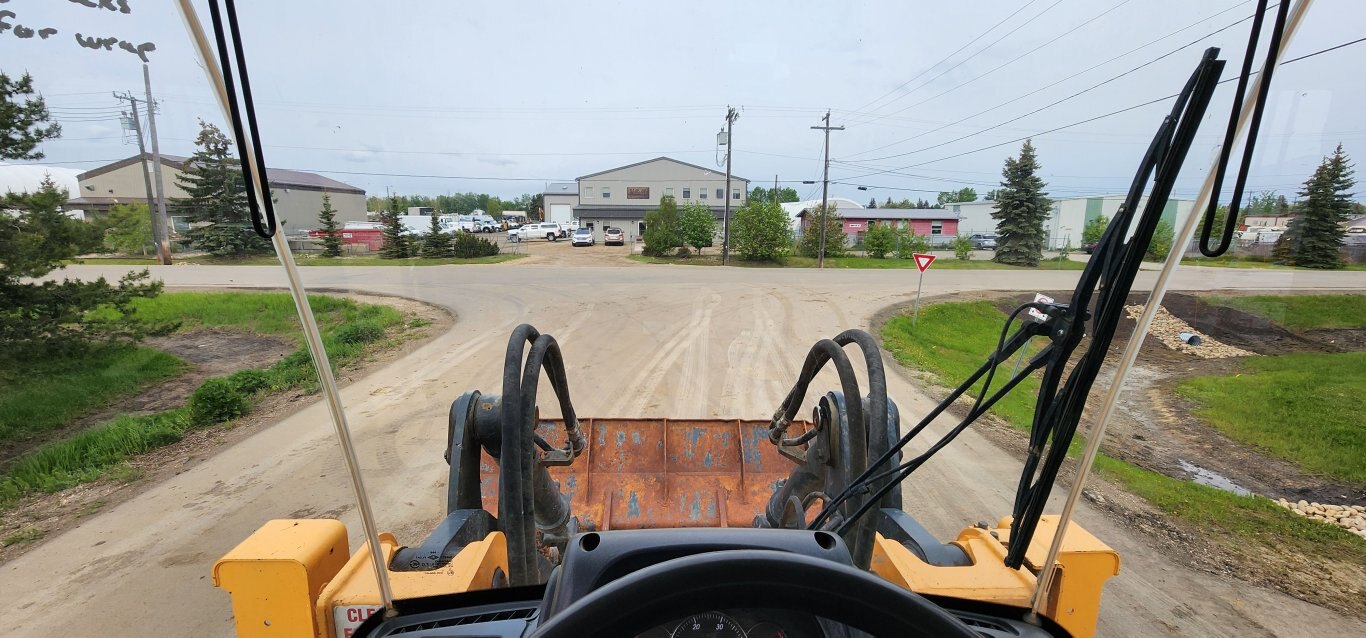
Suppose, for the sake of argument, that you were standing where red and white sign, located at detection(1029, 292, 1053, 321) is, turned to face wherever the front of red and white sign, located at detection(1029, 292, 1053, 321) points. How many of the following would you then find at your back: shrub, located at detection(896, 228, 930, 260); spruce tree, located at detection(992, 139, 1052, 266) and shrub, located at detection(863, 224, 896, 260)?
3

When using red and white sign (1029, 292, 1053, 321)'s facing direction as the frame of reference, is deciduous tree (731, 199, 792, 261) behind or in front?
behind

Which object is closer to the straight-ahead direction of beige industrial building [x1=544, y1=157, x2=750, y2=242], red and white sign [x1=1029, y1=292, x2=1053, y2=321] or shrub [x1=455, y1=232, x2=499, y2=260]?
the red and white sign

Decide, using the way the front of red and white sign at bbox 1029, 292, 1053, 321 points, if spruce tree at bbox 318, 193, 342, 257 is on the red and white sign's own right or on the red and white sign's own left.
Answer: on the red and white sign's own right

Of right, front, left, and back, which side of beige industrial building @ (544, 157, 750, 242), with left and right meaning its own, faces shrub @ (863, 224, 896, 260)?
left

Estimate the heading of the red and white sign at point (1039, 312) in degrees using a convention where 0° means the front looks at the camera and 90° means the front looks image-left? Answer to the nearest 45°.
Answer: approximately 0°

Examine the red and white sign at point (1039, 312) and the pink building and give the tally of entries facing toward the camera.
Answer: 2
